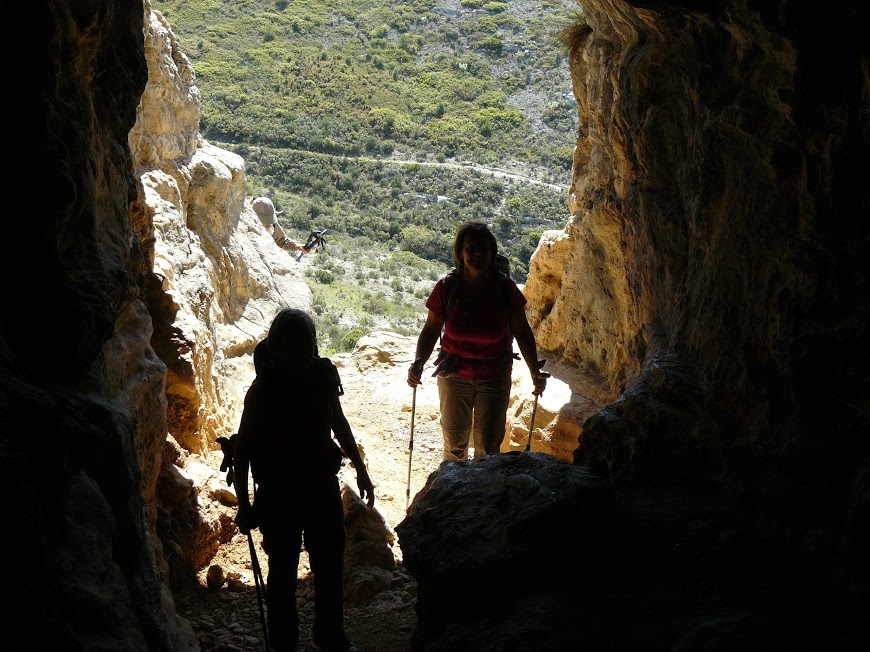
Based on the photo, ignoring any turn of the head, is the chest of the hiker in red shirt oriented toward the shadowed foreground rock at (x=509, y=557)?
yes

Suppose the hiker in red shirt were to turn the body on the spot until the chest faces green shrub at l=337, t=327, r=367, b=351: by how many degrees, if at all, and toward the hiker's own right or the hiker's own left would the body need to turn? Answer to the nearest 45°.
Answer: approximately 180°

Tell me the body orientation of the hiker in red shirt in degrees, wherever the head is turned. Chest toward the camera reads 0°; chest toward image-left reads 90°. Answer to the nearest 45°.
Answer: approximately 0°

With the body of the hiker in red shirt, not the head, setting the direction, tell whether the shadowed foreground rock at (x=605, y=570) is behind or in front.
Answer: in front

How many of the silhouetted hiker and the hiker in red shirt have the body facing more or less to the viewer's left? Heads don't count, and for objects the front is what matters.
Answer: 0

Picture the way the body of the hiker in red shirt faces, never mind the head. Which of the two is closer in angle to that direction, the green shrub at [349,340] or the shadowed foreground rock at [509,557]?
the shadowed foreground rock
